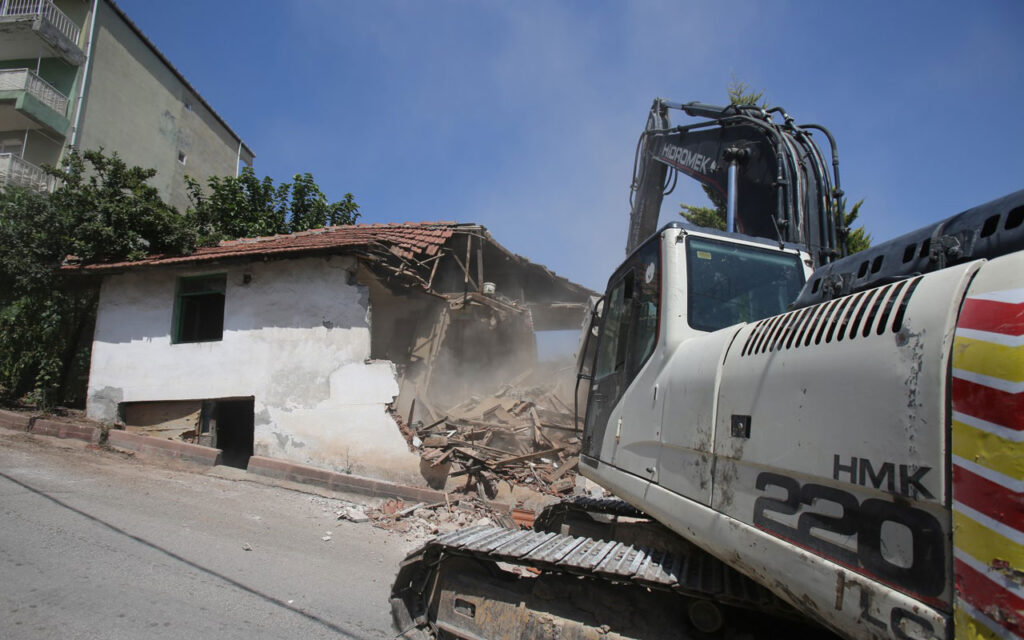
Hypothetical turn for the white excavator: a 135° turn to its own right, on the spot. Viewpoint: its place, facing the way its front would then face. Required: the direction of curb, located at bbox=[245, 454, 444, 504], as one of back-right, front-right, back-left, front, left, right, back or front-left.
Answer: back-left

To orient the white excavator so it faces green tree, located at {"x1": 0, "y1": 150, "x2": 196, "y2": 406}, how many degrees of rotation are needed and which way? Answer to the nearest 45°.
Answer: approximately 45° to its left

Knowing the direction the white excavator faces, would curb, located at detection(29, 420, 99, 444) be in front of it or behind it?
in front

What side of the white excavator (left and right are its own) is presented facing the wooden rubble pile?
front

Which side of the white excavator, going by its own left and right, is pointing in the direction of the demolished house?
front

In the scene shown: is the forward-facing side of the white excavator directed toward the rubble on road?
yes

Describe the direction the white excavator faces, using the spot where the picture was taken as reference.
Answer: facing away from the viewer and to the left of the viewer

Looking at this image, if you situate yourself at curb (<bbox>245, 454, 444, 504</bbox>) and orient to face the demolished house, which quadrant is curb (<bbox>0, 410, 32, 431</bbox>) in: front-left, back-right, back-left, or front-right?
front-left

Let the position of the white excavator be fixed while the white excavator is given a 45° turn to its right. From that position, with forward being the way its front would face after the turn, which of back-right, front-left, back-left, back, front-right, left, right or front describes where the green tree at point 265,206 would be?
front-left

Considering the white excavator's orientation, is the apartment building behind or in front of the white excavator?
in front
